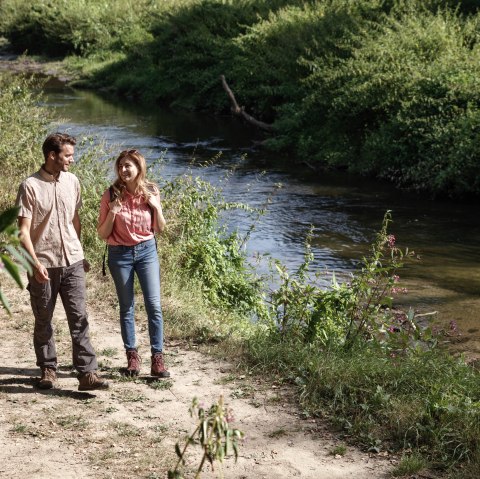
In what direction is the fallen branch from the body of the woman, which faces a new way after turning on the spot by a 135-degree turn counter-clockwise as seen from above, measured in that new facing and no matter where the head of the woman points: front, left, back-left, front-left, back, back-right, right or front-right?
front-left

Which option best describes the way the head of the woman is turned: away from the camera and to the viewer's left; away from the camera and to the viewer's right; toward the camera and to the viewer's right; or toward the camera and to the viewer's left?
toward the camera and to the viewer's left

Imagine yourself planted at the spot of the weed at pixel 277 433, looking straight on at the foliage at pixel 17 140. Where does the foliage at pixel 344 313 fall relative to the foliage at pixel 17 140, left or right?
right

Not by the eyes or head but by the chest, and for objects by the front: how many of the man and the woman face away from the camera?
0

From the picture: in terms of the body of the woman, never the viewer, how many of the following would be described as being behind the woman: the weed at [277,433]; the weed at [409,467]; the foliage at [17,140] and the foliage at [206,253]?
2

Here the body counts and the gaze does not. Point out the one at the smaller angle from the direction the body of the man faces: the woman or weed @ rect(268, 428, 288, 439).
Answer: the weed

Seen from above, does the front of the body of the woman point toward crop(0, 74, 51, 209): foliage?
no

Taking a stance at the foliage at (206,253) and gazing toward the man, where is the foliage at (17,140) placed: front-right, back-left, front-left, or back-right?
back-right

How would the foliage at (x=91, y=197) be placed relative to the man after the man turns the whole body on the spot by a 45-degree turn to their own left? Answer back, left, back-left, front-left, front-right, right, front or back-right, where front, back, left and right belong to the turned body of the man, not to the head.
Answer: left

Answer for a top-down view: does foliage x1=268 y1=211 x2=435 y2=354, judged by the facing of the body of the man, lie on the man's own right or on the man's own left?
on the man's own left

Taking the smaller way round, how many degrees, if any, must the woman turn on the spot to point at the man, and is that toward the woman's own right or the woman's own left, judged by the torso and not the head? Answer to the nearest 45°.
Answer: approximately 45° to the woman's own right

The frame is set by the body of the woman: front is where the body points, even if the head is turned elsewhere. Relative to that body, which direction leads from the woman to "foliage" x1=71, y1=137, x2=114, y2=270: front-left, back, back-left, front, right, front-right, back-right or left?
back

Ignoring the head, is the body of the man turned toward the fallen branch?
no

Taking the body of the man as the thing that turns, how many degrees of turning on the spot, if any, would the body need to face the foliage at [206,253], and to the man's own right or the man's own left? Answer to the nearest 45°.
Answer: approximately 90° to the man's own left

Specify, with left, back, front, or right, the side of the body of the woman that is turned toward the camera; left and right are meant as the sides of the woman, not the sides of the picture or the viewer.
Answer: front

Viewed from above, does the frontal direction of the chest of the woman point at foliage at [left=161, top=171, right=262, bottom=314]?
no

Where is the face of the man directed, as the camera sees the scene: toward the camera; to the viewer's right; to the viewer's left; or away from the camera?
to the viewer's right
